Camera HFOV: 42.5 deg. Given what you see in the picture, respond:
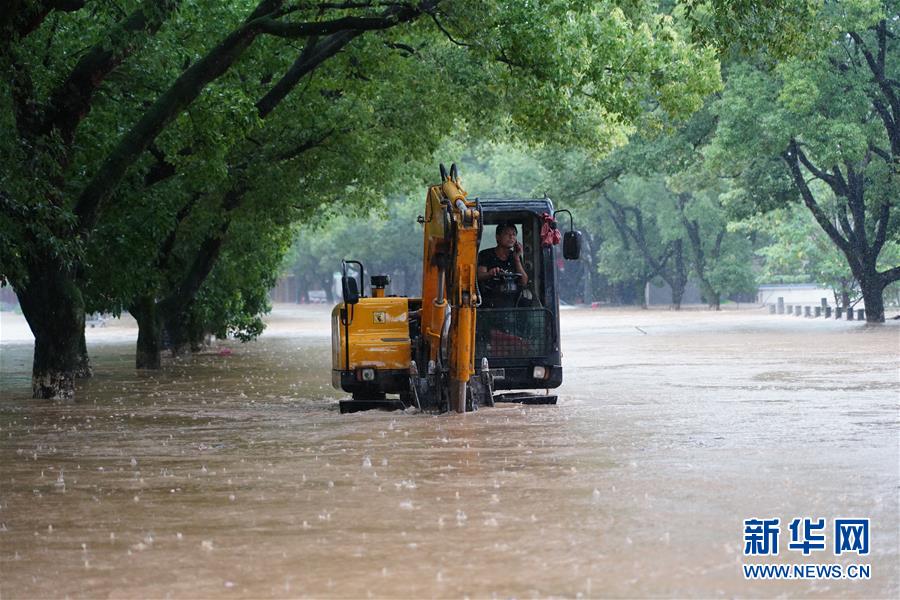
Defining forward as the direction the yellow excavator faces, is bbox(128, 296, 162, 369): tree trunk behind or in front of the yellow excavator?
behind

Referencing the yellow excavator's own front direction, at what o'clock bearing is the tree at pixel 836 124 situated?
The tree is roughly at 7 o'clock from the yellow excavator.

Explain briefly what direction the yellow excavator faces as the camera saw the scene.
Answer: facing the viewer
